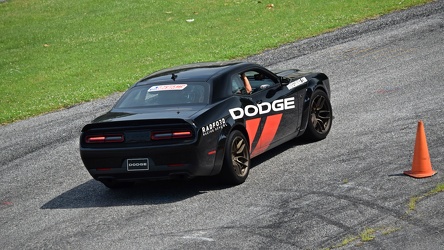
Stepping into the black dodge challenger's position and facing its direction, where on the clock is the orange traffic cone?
The orange traffic cone is roughly at 2 o'clock from the black dodge challenger.

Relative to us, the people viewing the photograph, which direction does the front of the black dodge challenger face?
facing away from the viewer and to the right of the viewer
